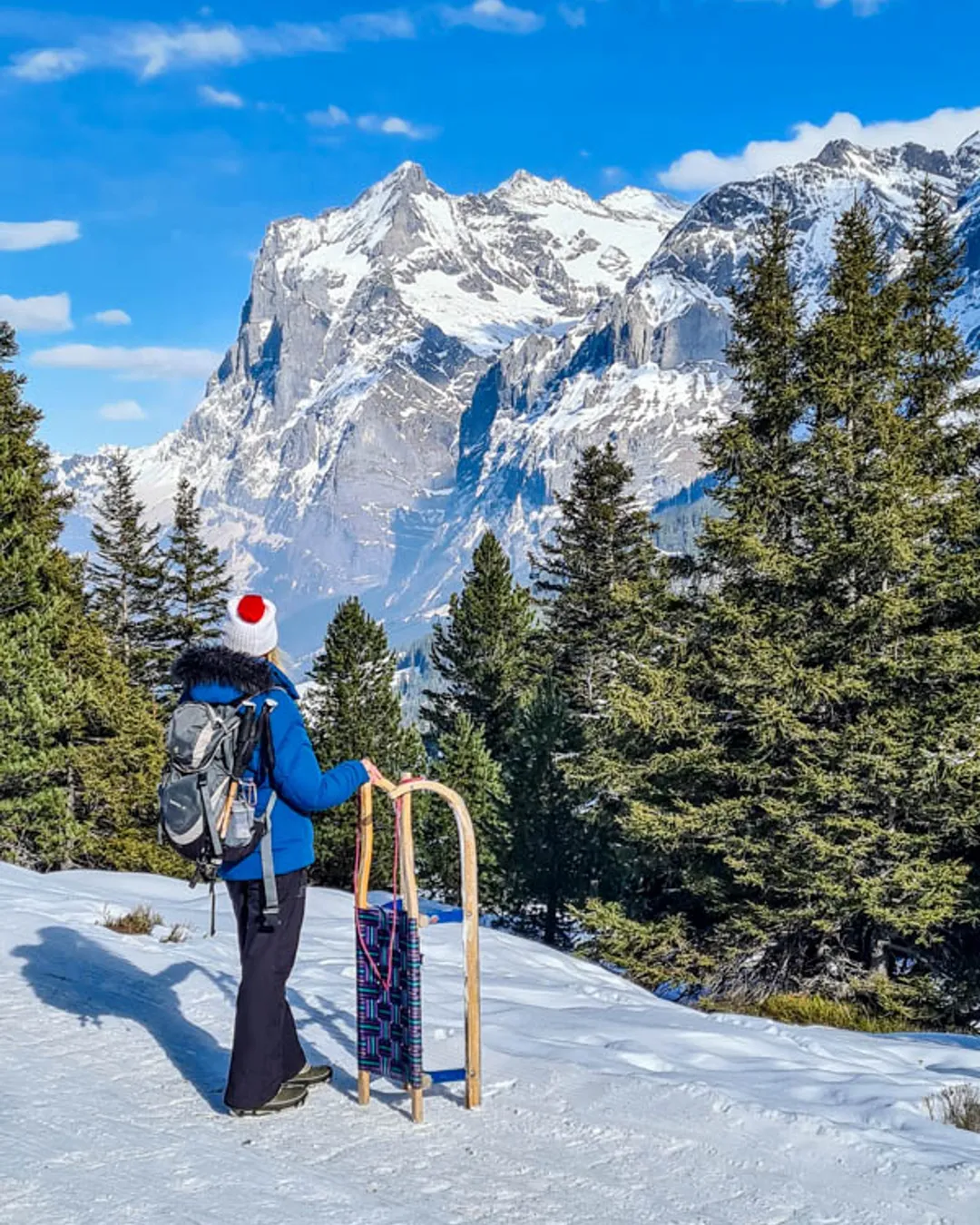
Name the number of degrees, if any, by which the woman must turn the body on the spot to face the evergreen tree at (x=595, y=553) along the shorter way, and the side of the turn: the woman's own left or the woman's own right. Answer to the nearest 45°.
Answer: approximately 45° to the woman's own left

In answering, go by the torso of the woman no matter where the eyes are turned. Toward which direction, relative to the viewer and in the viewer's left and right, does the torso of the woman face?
facing away from the viewer and to the right of the viewer

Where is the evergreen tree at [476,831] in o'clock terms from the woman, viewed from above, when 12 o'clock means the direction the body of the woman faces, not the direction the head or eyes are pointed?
The evergreen tree is roughly at 11 o'clock from the woman.

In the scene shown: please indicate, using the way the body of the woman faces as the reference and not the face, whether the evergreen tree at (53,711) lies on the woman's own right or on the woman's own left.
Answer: on the woman's own left

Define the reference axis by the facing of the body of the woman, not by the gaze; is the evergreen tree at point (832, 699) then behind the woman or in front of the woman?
in front

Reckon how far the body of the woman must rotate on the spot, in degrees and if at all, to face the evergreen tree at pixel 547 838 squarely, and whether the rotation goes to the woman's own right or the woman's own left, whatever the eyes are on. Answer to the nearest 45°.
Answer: approximately 45° to the woman's own left

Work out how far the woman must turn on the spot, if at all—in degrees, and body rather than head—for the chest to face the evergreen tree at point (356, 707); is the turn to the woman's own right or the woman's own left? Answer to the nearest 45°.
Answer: approximately 45° to the woman's own left

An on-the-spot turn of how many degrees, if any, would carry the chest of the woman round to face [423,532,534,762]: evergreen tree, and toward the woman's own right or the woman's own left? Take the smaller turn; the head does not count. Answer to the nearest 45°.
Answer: approximately 45° to the woman's own left

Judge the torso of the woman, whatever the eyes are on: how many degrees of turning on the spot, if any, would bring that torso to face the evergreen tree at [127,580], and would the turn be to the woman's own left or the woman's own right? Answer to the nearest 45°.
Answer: approximately 45° to the woman's own left

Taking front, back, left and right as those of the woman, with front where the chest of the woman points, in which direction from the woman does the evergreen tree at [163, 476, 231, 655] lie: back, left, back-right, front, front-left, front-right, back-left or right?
front-left

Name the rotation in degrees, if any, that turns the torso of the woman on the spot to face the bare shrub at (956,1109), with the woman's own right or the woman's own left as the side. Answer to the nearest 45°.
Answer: approximately 45° to the woman's own right
